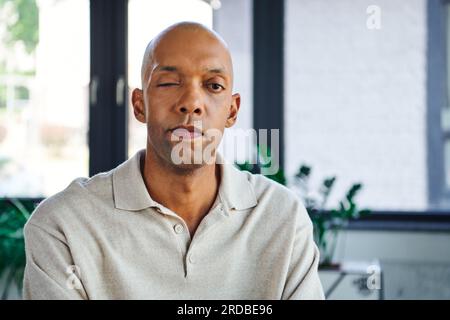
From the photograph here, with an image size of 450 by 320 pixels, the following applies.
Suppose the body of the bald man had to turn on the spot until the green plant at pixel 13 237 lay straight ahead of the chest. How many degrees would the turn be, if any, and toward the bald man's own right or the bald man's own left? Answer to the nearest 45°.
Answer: approximately 180°

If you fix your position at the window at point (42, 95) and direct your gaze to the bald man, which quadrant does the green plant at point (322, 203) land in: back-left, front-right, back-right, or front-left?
front-left

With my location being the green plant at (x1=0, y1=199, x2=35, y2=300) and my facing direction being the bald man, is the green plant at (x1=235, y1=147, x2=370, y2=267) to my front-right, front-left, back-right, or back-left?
front-left

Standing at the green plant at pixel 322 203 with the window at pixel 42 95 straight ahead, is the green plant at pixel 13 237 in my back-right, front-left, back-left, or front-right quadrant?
front-left

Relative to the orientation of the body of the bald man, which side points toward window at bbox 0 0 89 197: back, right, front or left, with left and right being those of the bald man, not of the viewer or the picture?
back

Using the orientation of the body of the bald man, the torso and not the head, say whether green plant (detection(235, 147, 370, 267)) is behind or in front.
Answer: behind

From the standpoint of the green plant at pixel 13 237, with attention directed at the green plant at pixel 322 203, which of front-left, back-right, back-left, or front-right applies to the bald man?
front-right

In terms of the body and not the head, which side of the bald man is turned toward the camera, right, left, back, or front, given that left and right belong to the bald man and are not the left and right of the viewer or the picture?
front
